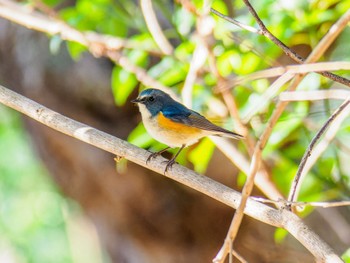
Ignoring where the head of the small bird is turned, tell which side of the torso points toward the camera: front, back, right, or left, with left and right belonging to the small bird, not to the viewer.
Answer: left
